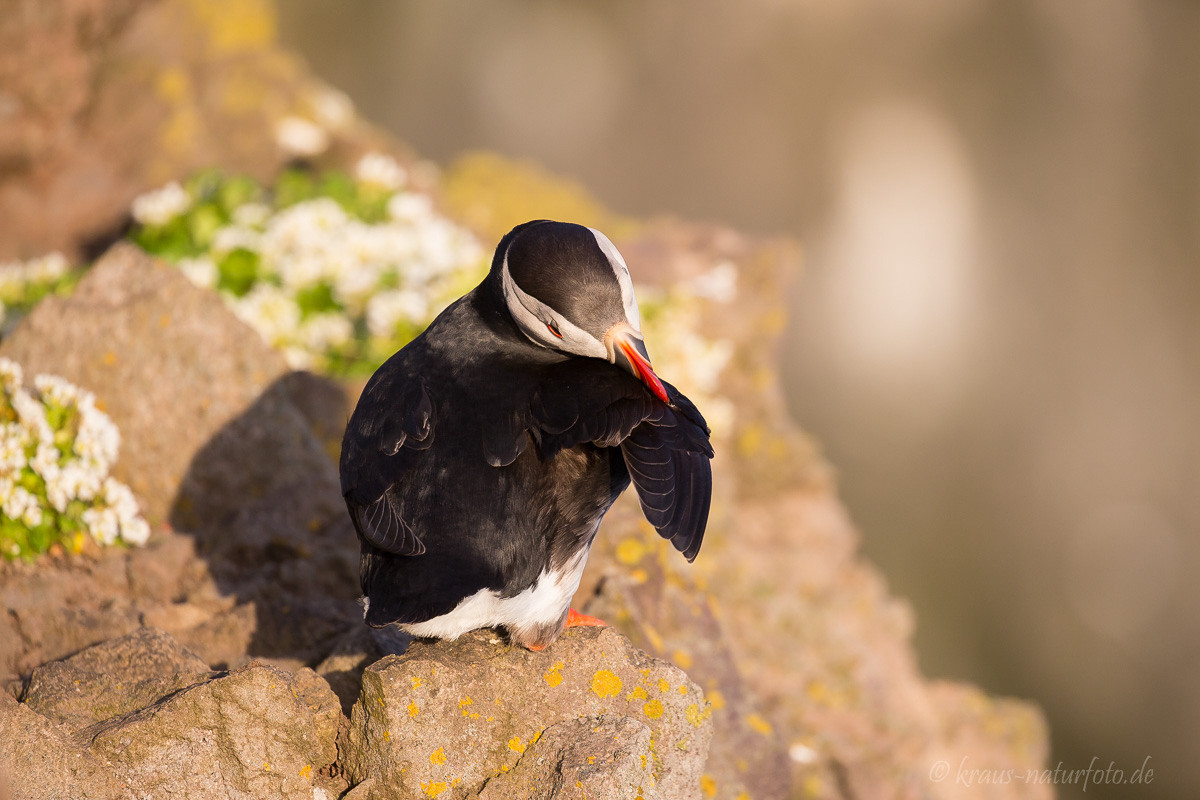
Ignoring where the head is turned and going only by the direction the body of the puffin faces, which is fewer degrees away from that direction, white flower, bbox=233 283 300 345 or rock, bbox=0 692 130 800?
the white flower

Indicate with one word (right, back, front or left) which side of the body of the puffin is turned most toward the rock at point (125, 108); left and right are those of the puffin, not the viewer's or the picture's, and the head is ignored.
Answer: left

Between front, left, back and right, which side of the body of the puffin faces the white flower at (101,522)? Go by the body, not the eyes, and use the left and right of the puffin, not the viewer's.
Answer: left

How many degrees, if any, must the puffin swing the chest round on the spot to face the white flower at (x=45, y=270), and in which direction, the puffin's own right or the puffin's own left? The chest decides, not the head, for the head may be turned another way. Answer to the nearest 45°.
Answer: approximately 90° to the puffin's own left

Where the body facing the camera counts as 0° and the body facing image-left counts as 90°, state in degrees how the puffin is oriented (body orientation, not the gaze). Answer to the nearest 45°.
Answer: approximately 225°

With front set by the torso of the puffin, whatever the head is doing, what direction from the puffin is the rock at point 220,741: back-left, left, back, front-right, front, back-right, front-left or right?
back

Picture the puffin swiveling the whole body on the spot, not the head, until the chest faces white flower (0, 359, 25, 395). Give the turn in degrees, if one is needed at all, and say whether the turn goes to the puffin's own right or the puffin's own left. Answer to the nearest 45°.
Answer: approximately 90° to the puffin's own left
